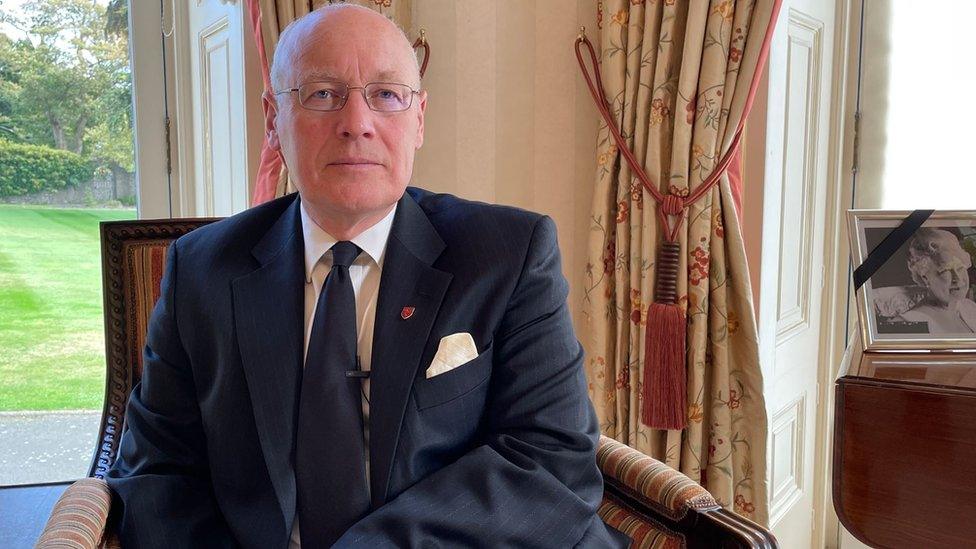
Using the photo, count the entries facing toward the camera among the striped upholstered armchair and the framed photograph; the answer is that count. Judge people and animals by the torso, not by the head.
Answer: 2

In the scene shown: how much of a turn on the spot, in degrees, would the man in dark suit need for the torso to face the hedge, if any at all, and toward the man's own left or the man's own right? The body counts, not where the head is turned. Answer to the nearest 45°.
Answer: approximately 135° to the man's own right

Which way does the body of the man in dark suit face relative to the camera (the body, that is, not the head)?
toward the camera

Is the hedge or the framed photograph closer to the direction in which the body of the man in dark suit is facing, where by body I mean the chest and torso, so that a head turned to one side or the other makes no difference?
the framed photograph

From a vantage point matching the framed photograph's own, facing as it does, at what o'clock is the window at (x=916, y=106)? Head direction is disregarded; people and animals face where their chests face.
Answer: The window is roughly at 6 o'clock from the framed photograph.

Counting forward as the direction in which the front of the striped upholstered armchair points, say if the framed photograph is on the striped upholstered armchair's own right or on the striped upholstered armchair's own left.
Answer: on the striped upholstered armchair's own left

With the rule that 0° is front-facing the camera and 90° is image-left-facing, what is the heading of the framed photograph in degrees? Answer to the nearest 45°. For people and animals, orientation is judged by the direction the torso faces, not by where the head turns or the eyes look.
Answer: approximately 0°

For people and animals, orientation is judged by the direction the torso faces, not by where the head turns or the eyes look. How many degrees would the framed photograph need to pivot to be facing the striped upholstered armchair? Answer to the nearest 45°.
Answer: approximately 45° to its right

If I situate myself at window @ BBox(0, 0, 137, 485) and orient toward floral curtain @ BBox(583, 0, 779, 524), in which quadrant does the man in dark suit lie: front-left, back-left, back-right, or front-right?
front-right

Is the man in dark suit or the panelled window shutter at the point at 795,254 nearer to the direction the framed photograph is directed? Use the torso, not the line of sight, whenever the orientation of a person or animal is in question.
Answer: the man in dark suit

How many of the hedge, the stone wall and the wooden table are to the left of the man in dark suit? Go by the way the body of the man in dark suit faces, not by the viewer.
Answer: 1
